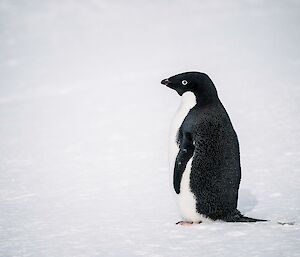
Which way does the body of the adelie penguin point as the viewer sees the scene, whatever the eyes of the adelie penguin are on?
to the viewer's left
